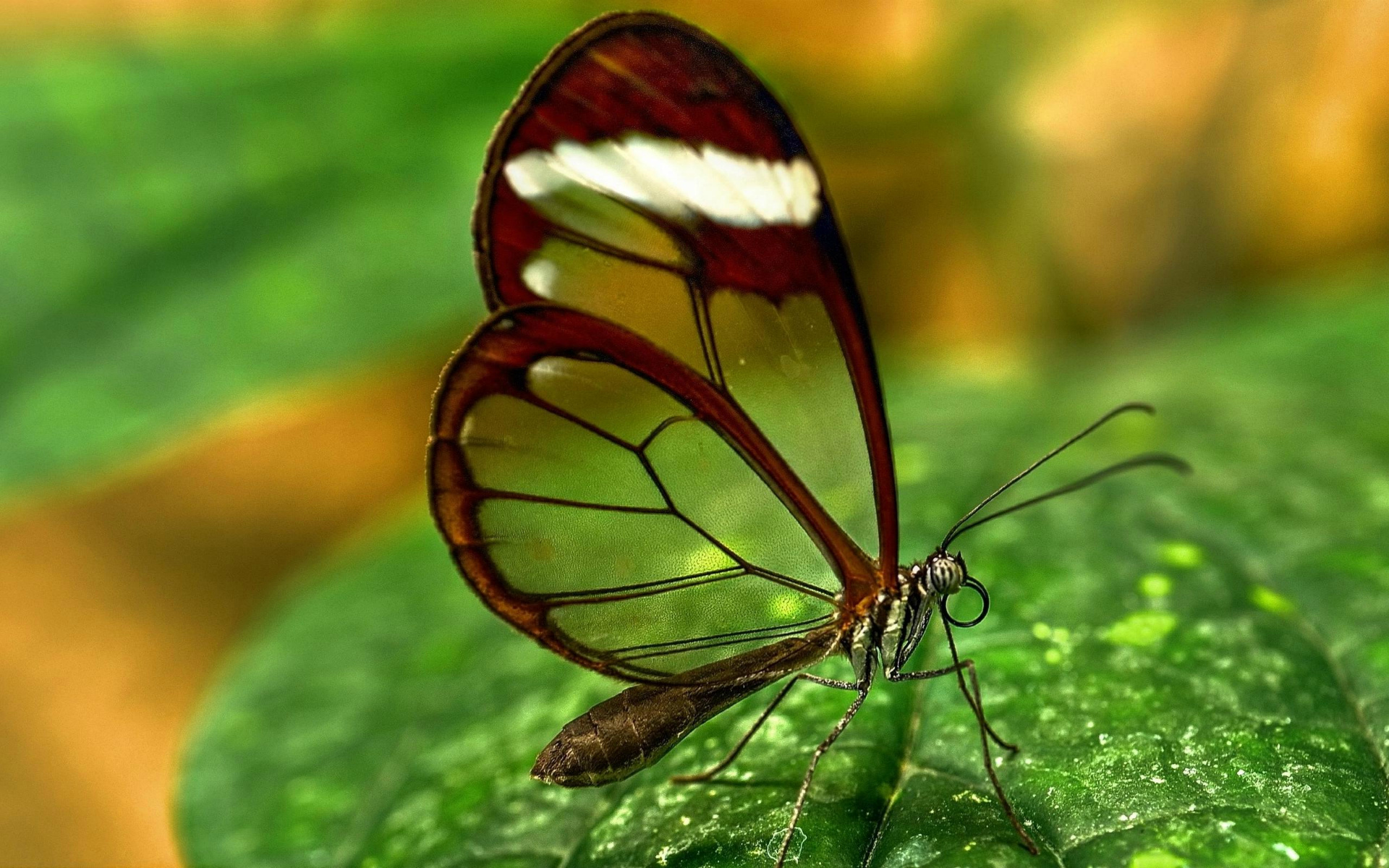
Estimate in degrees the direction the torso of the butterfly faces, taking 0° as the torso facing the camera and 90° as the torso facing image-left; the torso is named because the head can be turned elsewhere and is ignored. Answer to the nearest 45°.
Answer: approximately 270°
